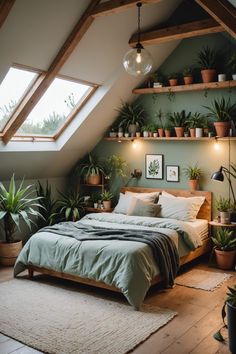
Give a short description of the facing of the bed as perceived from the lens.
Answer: facing the viewer and to the left of the viewer

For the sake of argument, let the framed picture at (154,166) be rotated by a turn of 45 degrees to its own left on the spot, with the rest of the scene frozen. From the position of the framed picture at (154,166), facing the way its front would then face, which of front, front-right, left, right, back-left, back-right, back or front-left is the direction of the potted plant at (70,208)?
back-right

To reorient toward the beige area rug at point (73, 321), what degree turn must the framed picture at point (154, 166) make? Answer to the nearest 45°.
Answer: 0° — it already faces it

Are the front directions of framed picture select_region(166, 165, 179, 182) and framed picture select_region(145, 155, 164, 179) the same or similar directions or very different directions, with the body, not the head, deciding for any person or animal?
same or similar directions

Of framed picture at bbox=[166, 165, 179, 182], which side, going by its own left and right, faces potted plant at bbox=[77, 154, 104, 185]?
right

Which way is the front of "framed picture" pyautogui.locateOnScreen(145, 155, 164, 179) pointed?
toward the camera

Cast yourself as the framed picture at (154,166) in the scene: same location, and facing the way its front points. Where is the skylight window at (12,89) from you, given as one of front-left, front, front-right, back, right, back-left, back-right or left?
front-right

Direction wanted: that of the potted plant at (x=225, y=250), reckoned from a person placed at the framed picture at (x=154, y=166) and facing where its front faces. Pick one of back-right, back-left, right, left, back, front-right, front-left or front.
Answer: front-left

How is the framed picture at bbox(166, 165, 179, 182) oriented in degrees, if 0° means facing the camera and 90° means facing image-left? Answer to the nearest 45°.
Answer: approximately 0°

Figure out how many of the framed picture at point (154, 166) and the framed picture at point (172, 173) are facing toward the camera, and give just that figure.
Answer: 2

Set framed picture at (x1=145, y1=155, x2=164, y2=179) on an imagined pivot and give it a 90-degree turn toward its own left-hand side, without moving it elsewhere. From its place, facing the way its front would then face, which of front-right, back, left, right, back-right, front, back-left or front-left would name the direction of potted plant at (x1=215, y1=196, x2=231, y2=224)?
front-right
